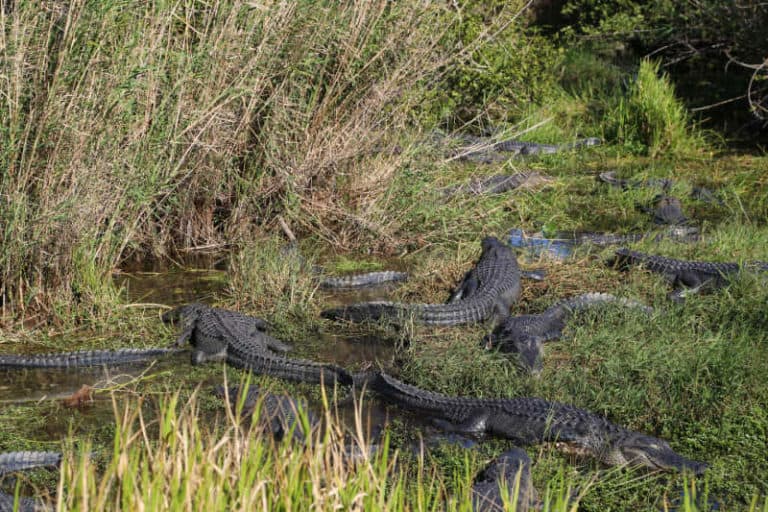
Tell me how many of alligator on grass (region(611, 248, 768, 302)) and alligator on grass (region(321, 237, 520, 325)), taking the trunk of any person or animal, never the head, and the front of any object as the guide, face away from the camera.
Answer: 1

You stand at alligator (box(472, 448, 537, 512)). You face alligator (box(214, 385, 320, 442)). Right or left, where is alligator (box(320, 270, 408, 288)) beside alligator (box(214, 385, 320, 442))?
right

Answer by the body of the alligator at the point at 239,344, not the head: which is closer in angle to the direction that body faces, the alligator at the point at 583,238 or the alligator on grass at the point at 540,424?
the alligator

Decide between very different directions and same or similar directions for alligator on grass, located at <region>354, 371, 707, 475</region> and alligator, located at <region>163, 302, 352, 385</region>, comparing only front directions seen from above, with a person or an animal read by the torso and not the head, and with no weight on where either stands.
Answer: very different directions

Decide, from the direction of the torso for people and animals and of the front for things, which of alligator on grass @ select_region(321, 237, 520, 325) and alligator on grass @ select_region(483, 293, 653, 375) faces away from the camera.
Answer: alligator on grass @ select_region(321, 237, 520, 325)

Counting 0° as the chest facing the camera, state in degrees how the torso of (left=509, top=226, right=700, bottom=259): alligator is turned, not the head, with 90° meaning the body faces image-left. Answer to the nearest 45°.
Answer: approximately 90°

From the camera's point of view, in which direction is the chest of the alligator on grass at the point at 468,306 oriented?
away from the camera

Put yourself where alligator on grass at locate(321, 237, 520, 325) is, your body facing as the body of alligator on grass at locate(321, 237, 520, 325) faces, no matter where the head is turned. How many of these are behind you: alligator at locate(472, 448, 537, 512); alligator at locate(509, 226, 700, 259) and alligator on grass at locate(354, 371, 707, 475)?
2

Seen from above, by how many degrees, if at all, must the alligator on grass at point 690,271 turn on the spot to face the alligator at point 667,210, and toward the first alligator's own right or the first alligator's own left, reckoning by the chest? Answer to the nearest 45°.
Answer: approximately 90° to the first alligator's own right
